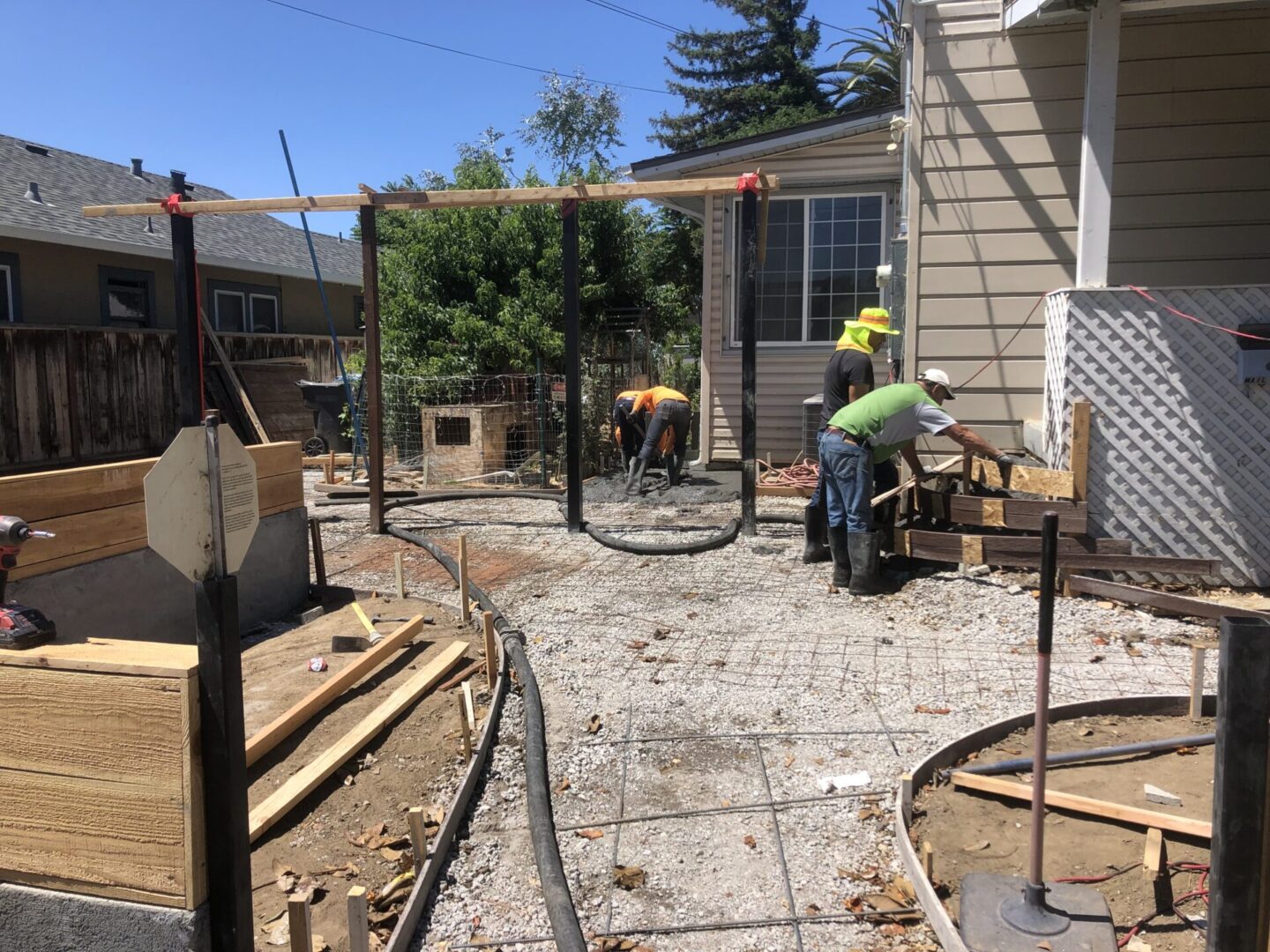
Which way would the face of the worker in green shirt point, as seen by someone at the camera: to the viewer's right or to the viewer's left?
to the viewer's right

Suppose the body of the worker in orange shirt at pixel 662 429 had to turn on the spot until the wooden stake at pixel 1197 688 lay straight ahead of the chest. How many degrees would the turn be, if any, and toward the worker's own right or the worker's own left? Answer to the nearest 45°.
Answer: approximately 135° to the worker's own left

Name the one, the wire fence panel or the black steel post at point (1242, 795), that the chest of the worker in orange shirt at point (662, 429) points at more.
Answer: the wire fence panel

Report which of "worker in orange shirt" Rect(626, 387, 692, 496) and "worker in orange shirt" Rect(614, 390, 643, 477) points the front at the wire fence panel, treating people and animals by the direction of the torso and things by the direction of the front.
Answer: "worker in orange shirt" Rect(626, 387, 692, 496)

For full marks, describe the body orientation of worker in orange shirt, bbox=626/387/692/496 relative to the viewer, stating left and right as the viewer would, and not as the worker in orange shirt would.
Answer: facing away from the viewer and to the left of the viewer

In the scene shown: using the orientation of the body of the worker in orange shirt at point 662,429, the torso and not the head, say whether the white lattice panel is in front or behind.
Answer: behind

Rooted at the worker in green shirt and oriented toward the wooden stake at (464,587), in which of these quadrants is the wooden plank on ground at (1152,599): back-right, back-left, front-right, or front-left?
back-left

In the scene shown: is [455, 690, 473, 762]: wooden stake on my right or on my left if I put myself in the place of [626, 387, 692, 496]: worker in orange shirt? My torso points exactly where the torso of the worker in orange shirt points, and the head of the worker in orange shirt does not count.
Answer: on my left

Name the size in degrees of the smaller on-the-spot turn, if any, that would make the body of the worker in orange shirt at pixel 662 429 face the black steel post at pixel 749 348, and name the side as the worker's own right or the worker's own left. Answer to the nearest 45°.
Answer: approximately 135° to the worker's own left

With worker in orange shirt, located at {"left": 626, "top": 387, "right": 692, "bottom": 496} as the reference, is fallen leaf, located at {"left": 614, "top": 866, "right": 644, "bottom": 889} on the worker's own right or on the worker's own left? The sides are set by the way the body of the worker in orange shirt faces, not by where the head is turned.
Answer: on the worker's own left
